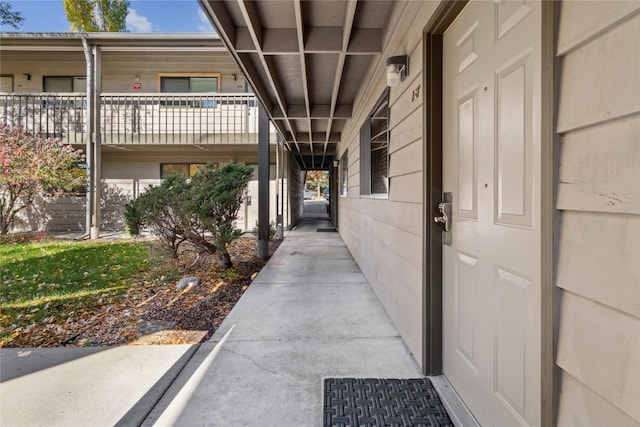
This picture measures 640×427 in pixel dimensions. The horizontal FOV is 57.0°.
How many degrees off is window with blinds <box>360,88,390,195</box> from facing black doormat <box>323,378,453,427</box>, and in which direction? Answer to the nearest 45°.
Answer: approximately 90° to its left

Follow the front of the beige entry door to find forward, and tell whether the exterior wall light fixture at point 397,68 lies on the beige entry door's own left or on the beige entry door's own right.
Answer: on the beige entry door's own right

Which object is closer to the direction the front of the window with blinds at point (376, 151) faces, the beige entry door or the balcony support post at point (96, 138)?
the balcony support post

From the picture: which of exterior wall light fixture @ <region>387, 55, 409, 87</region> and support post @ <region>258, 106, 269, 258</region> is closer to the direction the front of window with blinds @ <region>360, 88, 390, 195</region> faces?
the support post

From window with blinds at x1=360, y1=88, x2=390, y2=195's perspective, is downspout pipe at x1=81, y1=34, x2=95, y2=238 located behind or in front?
in front

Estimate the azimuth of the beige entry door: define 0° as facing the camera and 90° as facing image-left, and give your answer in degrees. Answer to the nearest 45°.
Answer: approximately 45°

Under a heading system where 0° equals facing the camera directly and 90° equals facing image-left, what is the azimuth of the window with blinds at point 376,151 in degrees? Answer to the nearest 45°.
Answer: approximately 90°

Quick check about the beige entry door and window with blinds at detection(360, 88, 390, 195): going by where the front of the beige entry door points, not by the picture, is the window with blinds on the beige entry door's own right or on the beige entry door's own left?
on the beige entry door's own right
